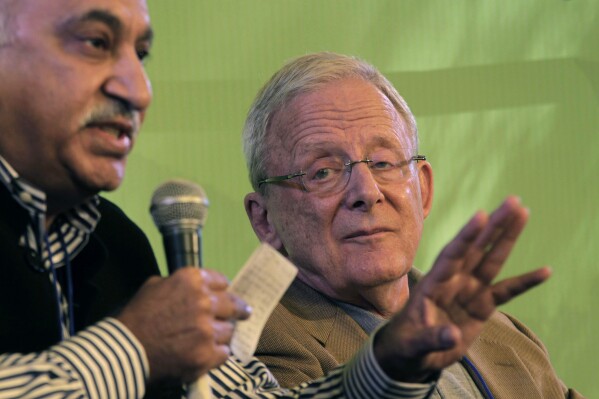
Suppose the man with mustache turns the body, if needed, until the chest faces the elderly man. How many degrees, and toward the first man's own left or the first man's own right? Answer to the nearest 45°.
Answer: approximately 90° to the first man's own left

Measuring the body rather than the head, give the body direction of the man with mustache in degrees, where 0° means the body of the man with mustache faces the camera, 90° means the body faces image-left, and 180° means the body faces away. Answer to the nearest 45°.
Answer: approximately 315°
